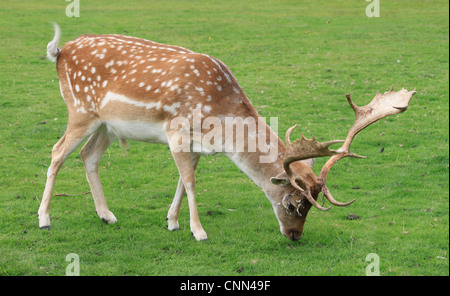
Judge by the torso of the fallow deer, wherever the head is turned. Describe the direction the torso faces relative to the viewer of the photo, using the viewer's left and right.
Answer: facing to the right of the viewer
